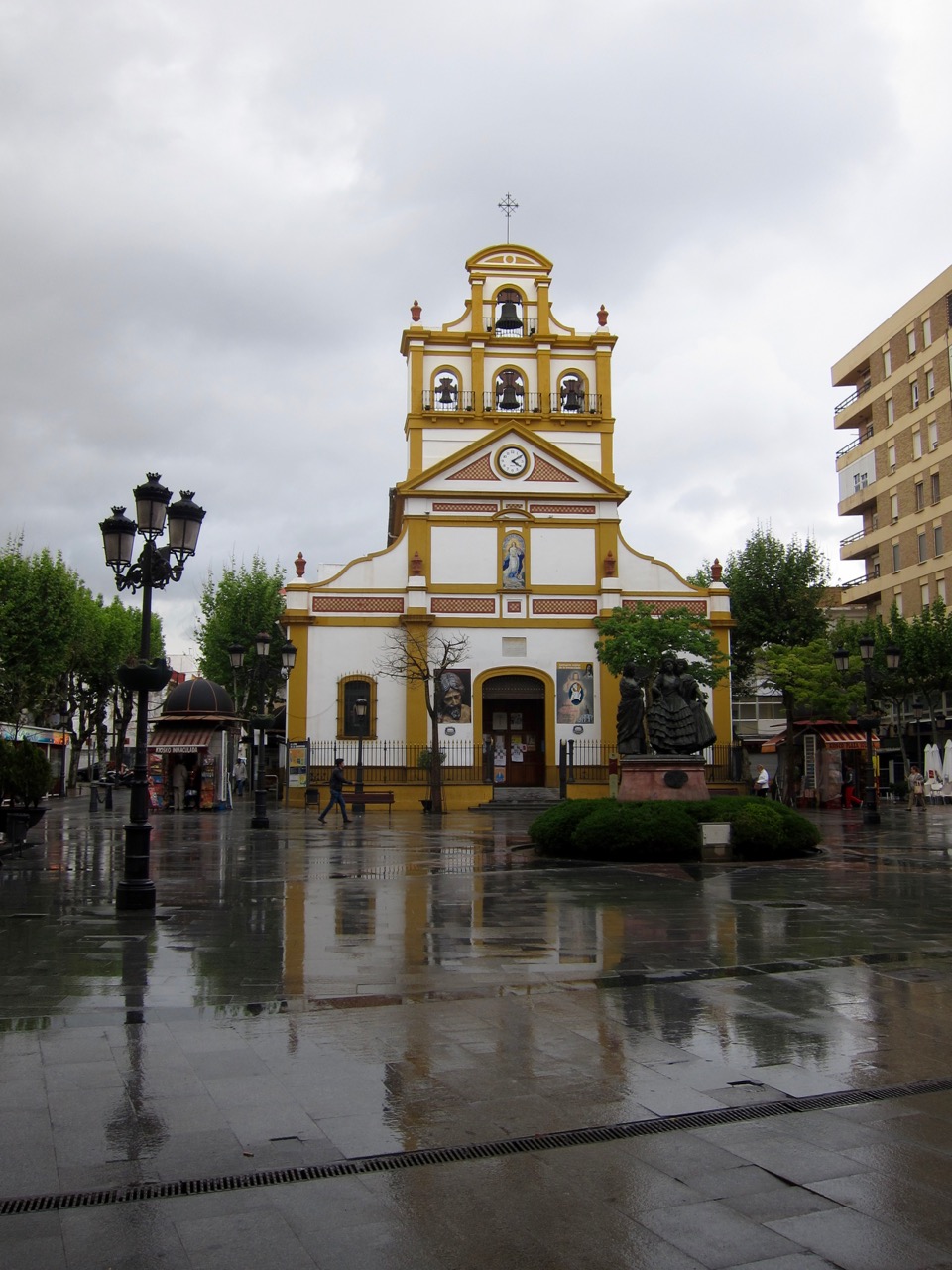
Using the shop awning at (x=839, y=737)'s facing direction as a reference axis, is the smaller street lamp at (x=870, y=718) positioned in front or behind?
in front

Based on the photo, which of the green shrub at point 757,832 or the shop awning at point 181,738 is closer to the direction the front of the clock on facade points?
the green shrub

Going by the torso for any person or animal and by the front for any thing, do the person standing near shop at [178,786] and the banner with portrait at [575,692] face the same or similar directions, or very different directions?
very different directions

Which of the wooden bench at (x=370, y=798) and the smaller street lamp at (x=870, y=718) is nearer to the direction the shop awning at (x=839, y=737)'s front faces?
the smaller street lamp

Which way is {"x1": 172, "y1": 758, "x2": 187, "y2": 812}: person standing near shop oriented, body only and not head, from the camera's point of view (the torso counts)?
away from the camera

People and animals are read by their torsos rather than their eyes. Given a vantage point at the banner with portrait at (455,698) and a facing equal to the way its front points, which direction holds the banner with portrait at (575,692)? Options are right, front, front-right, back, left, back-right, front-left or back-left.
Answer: left

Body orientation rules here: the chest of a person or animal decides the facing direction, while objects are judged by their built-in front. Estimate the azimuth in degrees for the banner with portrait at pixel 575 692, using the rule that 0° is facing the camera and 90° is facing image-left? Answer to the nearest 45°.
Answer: approximately 0°

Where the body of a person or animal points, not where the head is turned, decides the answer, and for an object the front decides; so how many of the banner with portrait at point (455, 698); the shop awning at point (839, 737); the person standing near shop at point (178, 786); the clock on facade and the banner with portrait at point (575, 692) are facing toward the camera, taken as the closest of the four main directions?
4

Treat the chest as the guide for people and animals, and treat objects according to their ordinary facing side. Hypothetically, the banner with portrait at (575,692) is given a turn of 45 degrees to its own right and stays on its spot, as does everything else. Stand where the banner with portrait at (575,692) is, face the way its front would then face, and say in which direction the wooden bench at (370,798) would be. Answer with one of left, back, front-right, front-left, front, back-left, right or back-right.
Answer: front
